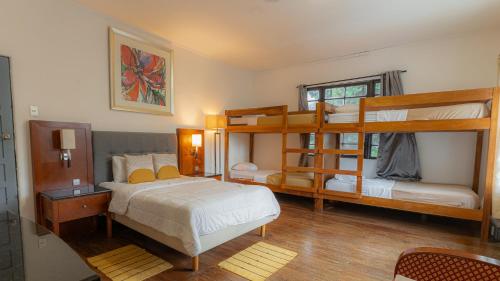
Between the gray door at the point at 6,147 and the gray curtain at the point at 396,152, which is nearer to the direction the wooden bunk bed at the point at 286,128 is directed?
the gray curtain

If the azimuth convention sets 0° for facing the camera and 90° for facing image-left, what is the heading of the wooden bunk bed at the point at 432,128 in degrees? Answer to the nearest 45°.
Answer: approximately 270°

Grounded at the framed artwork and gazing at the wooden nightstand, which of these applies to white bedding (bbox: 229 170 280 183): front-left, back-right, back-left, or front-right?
back-left

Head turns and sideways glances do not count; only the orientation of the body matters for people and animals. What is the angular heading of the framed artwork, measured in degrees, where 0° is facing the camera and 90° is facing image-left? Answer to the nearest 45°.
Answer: approximately 315°

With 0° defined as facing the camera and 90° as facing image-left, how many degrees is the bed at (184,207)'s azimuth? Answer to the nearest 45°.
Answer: approximately 315°

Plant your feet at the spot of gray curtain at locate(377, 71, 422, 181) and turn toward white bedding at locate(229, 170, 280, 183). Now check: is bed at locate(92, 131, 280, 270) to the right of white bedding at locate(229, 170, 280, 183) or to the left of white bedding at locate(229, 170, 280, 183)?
left

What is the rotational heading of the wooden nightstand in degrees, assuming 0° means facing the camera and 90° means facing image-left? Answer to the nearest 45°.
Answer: approximately 315°
